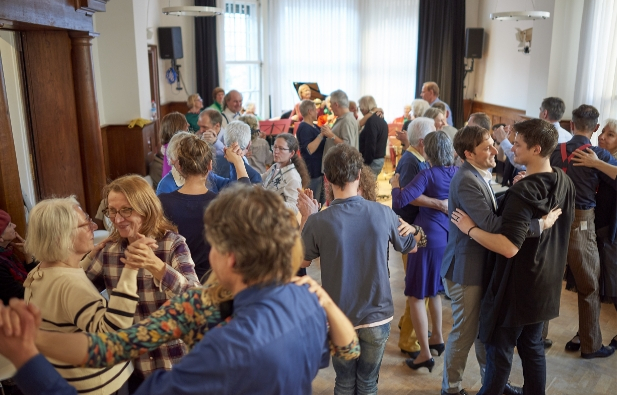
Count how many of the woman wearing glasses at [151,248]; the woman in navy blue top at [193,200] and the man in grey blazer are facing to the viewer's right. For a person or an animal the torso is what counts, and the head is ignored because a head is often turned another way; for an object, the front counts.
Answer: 1

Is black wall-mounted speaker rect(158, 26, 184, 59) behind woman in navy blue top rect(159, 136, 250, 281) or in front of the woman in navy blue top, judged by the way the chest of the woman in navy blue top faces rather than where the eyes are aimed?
in front

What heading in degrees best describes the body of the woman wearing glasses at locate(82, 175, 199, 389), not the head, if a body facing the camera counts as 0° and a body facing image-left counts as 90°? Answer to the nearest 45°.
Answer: approximately 45°

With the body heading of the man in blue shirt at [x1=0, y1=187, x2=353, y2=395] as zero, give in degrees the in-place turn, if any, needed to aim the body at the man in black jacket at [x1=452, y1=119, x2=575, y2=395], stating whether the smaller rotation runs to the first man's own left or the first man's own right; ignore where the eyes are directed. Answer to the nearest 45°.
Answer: approximately 90° to the first man's own right

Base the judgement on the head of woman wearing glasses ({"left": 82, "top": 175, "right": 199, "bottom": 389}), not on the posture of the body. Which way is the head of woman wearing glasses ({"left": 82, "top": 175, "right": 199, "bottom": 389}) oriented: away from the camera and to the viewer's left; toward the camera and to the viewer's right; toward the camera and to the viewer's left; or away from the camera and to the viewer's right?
toward the camera and to the viewer's left

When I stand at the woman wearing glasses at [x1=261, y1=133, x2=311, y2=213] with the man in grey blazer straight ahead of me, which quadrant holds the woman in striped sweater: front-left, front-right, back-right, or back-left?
front-right

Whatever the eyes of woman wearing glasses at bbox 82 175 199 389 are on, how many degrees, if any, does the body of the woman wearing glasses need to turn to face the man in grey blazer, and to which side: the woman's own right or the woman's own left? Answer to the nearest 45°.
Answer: approximately 135° to the woman's own left

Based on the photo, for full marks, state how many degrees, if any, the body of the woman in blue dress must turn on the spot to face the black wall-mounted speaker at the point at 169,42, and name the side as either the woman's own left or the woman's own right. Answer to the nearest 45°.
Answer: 0° — they already face it

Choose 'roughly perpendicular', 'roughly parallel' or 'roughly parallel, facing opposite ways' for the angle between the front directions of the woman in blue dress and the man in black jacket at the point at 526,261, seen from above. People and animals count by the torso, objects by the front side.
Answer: roughly parallel

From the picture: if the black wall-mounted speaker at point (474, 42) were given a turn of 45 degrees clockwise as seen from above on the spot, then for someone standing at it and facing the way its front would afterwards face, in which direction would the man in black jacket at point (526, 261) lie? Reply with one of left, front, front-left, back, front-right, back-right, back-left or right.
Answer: front-left

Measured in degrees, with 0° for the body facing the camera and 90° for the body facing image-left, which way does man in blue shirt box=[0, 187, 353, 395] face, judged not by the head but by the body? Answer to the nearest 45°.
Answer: approximately 135°

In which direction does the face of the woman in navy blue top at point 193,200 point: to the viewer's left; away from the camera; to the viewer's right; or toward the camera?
away from the camera

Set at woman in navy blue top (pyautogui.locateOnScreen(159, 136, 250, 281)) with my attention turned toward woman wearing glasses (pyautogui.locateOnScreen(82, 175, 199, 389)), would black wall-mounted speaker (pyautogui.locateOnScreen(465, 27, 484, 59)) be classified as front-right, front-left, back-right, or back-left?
back-left

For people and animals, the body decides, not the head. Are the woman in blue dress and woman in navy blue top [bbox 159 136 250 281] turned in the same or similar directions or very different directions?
same or similar directions

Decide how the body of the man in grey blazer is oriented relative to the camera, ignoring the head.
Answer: to the viewer's right

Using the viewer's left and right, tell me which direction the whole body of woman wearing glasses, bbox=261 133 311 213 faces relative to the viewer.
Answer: facing the viewer and to the left of the viewer

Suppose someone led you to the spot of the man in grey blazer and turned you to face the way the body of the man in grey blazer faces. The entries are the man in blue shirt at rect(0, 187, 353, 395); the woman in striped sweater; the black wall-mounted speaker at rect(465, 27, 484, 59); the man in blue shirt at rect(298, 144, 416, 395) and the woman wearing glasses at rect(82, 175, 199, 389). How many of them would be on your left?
1

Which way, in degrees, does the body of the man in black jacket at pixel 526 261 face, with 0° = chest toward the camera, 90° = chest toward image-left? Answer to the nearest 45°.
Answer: approximately 135°

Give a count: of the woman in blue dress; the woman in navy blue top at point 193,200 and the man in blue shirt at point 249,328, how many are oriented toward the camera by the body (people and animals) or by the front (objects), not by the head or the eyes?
0
